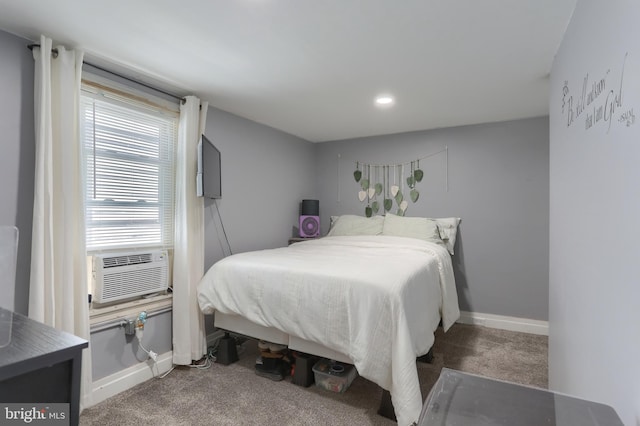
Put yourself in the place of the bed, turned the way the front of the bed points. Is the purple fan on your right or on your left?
on your right

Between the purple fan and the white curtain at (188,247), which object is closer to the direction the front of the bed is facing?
the white curtain

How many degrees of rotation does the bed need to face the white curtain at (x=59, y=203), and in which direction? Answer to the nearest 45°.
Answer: approximately 45° to its right

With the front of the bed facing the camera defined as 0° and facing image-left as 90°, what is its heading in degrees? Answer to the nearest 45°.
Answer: approximately 45°

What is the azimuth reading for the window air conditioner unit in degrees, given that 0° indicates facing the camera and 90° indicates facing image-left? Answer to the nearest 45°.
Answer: approximately 315°

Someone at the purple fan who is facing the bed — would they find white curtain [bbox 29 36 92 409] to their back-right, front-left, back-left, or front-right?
front-right

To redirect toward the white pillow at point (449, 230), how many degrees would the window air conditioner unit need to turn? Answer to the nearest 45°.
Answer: approximately 45° to its left

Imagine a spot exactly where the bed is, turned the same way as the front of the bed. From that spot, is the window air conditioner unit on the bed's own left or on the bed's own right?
on the bed's own right

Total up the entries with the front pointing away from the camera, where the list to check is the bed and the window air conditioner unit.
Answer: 0

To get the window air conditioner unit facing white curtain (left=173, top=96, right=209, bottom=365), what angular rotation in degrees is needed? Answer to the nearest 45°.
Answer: approximately 45° to its left
